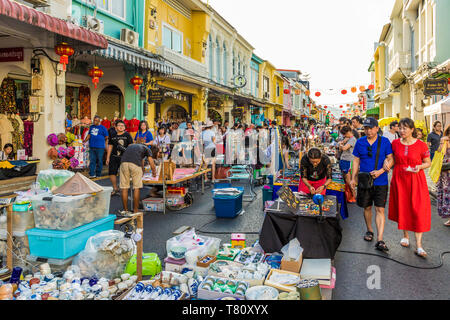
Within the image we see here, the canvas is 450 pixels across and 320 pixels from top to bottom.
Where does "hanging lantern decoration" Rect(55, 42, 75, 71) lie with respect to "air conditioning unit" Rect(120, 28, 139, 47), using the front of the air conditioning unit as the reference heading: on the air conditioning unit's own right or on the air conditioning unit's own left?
on the air conditioning unit's own right

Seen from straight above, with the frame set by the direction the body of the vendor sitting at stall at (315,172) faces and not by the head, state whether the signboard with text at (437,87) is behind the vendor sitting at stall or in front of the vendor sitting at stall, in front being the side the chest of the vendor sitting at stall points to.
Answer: behind

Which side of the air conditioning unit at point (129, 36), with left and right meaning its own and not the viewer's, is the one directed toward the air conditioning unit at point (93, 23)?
right

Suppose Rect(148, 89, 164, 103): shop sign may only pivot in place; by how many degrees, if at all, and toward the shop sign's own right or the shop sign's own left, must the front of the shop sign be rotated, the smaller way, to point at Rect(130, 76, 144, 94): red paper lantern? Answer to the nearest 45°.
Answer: approximately 45° to the shop sign's own right

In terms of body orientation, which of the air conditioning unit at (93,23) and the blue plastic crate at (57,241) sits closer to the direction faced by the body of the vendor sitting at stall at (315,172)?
the blue plastic crate
